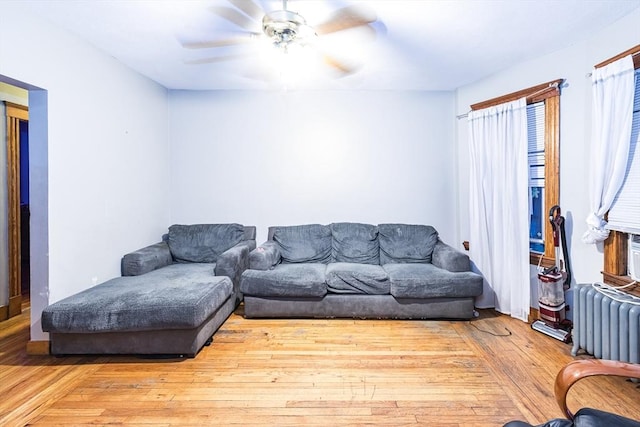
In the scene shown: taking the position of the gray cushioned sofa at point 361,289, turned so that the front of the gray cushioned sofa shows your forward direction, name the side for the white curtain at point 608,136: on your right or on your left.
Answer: on your left

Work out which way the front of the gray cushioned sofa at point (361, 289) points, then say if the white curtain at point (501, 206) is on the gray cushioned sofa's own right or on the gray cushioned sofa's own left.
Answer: on the gray cushioned sofa's own left

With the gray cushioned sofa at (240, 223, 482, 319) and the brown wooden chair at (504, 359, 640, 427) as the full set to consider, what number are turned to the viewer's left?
1

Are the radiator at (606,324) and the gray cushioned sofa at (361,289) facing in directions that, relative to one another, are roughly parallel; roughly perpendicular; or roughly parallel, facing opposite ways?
roughly perpendicular

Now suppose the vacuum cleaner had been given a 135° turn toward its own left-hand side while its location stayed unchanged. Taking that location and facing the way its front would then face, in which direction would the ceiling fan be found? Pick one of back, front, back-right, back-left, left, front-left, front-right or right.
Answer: back-right

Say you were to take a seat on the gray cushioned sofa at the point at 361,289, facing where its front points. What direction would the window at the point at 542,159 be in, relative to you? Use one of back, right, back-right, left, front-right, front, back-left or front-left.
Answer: left

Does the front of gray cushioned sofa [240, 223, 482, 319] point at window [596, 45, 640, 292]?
no

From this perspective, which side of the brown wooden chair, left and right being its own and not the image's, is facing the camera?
left

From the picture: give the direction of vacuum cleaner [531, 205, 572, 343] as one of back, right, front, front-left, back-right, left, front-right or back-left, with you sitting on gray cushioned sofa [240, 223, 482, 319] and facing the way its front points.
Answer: left

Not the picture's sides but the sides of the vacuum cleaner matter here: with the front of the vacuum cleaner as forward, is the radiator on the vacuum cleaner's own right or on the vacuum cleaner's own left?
on the vacuum cleaner's own left

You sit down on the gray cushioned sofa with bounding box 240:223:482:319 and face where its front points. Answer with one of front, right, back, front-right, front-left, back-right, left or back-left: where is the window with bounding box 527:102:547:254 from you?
left

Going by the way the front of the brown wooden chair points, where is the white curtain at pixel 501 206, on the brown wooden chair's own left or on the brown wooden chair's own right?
on the brown wooden chair's own right

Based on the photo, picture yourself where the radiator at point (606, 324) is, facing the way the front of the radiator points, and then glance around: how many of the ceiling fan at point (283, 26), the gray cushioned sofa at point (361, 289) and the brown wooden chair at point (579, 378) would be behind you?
0

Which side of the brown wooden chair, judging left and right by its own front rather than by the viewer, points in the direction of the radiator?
right

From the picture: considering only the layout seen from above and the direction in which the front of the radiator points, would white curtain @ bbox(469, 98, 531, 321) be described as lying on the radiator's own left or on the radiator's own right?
on the radiator's own right
